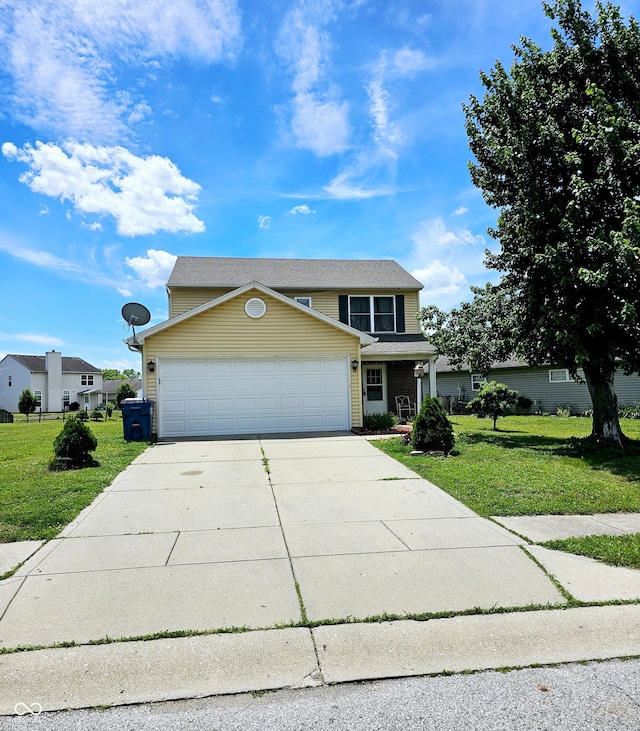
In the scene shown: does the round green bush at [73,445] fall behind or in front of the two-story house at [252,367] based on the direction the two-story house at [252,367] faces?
in front

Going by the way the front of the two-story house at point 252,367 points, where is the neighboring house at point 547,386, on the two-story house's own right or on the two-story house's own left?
on the two-story house's own left

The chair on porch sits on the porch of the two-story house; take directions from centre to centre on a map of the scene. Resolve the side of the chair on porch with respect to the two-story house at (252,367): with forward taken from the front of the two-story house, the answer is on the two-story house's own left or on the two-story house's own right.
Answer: on the two-story house's own left

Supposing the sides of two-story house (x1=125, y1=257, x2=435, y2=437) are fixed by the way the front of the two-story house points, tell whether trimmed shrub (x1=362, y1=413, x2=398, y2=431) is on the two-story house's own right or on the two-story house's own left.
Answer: on the two-story house's own left

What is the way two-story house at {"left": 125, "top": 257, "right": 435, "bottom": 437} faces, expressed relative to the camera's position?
facing the viewer

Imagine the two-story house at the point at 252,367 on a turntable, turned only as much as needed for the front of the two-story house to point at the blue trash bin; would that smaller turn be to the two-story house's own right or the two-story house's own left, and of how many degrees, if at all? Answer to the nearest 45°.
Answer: approximately 90° to the two-story house's own right

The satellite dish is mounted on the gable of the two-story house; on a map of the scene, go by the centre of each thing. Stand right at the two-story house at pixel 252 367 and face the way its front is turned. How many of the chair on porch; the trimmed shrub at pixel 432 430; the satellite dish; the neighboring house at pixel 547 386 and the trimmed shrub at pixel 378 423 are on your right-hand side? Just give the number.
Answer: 1

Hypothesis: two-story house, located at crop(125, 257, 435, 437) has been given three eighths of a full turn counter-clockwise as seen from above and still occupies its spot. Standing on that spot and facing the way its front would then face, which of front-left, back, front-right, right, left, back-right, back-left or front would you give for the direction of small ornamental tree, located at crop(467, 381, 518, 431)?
front-right

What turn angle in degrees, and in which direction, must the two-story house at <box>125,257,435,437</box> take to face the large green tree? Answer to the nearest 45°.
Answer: approximately 45° to its left
